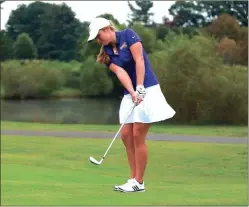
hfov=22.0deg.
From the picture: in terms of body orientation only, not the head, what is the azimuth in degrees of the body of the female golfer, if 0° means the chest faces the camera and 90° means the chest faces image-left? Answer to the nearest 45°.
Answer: approximately 45°

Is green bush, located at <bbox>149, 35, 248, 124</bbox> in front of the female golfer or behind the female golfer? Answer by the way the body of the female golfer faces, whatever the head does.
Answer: behind
